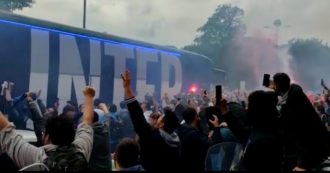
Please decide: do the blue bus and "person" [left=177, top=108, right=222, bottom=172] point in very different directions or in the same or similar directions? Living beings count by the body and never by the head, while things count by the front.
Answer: same or similar directions

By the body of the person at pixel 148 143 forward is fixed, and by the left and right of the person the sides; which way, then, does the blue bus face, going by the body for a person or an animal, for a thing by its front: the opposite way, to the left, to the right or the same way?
to the right

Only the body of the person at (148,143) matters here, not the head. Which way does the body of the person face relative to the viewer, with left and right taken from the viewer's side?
facing away from the viewer and to the left of the viewer

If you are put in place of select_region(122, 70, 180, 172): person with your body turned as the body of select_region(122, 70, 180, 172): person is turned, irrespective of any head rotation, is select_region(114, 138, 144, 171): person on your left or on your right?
on your left

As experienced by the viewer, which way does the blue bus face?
facing away from the viewer and to the right of the viewer

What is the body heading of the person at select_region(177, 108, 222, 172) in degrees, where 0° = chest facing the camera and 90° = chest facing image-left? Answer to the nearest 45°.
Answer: approximately 225°

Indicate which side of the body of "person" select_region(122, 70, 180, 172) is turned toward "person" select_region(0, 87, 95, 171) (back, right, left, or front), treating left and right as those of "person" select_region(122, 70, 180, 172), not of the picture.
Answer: left

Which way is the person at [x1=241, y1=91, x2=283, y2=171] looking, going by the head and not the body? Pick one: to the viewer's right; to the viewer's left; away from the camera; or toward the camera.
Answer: away from the camera

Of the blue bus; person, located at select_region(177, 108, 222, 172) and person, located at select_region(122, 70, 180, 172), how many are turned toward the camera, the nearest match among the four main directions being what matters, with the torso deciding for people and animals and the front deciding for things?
0

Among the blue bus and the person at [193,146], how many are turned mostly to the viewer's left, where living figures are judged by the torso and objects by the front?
0

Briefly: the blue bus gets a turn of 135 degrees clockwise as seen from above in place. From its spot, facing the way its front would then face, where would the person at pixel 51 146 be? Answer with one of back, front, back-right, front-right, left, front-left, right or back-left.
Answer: front

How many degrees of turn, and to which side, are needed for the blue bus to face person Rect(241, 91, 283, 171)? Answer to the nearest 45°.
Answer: approximately 135° to its right

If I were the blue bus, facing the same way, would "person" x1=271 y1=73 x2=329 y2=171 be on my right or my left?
on my right

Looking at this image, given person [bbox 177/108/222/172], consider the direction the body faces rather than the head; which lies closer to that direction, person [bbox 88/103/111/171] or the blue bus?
the blue bus
